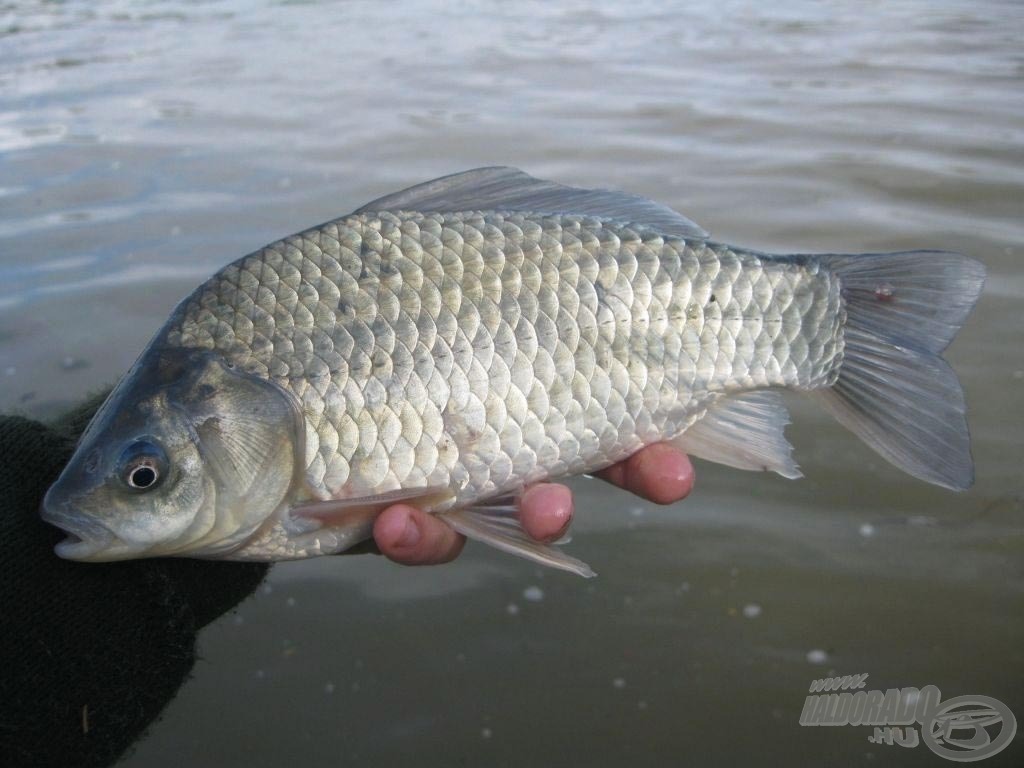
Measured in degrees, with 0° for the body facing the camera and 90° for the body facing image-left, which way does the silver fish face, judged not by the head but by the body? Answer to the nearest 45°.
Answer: approximately 90°
